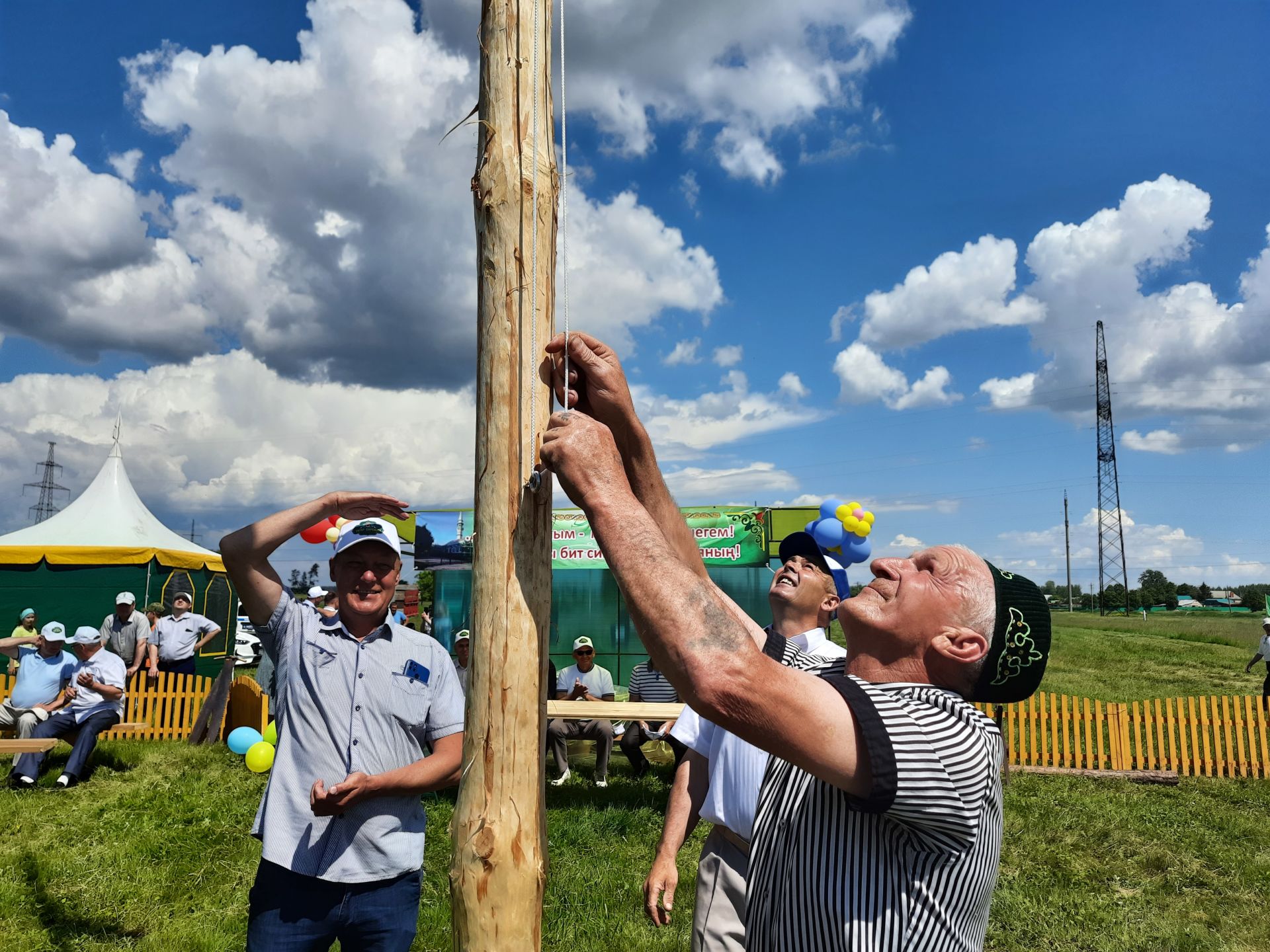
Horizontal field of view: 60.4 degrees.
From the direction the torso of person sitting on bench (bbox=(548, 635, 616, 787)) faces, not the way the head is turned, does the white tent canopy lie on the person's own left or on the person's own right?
on the person's own right

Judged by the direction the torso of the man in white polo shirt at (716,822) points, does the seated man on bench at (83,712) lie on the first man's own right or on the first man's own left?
on the first man's own right

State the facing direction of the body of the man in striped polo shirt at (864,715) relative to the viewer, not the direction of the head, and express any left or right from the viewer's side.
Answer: facing to the left of the viewer

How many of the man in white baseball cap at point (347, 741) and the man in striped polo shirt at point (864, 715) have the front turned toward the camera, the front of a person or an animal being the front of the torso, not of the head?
1

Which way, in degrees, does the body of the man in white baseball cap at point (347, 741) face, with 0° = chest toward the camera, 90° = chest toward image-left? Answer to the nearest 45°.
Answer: approximately 0°

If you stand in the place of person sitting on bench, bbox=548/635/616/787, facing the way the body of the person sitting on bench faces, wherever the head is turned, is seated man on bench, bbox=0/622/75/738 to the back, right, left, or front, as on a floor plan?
right

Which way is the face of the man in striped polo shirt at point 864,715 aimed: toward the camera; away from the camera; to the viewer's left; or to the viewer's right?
to the viewer's left

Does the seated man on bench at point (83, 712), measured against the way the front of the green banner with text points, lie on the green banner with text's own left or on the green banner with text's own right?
on the green banner with text's own right

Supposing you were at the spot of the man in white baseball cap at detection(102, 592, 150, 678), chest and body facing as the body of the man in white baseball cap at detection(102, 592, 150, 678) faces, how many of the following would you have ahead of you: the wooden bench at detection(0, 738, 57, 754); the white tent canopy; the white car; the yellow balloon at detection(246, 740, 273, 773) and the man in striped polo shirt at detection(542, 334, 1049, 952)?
3
